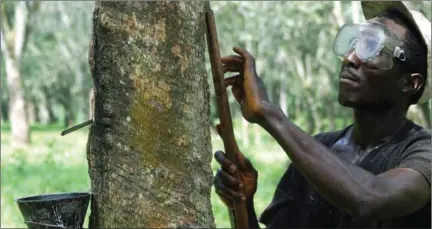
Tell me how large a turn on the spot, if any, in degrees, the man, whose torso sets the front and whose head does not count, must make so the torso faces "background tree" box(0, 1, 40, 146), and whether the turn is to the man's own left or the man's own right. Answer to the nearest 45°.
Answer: approximately 90° to the man's own right

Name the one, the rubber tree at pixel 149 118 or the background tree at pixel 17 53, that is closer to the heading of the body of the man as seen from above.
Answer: the rubber tree

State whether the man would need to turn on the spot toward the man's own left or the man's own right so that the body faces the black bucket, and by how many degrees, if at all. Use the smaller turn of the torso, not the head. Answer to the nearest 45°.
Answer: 0° — they already face it

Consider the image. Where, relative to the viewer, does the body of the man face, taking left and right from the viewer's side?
facing the viewer and to the left of the viewer

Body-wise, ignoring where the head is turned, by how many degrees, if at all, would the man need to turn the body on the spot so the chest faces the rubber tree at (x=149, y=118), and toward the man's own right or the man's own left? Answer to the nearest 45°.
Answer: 0° — they already face it
